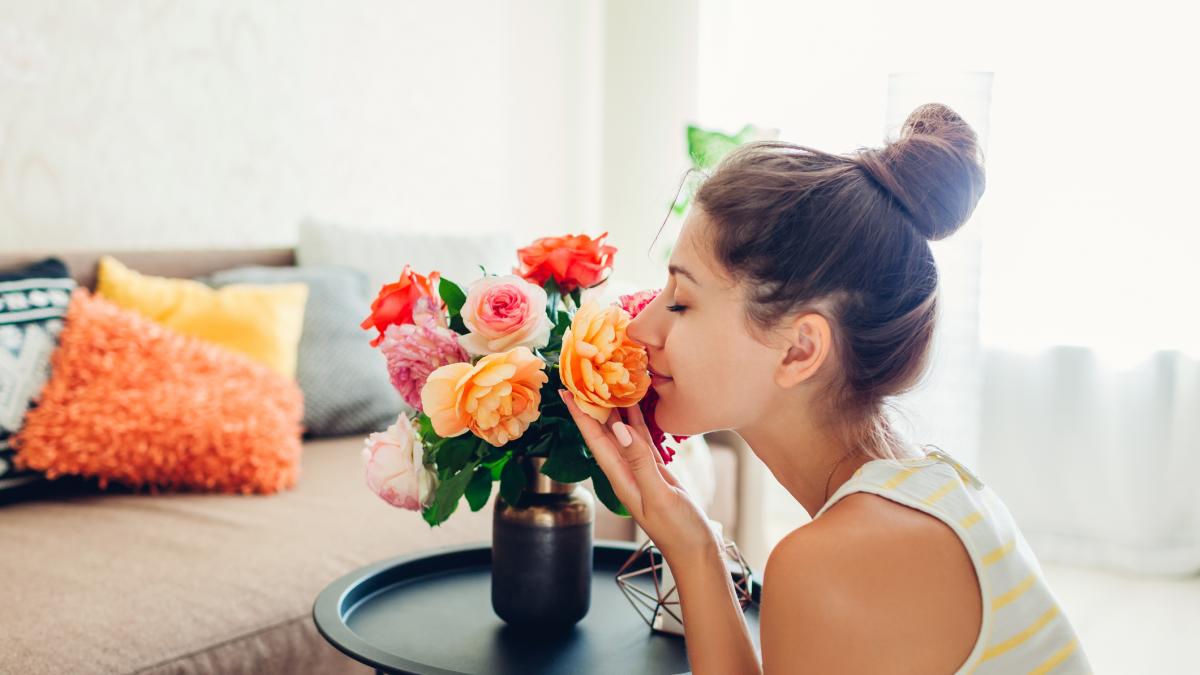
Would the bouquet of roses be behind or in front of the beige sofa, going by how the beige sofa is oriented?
in front

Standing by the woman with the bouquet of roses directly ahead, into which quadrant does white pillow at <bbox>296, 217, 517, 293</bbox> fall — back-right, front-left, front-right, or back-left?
front-right

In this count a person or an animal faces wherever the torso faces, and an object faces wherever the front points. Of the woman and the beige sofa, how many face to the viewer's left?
1

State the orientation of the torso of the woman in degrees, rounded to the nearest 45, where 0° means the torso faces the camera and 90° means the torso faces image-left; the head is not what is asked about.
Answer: approximately 90°

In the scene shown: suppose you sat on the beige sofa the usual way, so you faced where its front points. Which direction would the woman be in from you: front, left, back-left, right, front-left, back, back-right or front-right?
front

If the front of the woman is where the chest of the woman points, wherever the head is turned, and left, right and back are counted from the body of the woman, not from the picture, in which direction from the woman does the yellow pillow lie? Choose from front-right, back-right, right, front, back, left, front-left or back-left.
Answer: front-right

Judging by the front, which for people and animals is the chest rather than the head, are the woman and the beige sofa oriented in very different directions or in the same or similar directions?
very different directions

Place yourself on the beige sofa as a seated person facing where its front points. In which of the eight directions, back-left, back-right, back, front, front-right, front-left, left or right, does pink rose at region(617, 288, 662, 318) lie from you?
front

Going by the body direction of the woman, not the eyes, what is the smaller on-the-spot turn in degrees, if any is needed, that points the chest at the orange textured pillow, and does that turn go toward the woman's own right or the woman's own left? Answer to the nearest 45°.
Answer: approximately 45° to the woman's own right

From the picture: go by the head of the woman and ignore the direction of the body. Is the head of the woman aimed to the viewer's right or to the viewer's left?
to the viewer's left
